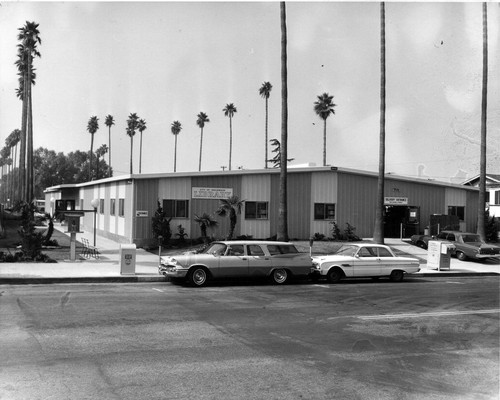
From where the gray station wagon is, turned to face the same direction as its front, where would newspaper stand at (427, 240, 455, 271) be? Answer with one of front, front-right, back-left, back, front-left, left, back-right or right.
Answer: back-right

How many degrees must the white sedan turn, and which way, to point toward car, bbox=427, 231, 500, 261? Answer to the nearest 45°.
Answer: approximately 135° to its right

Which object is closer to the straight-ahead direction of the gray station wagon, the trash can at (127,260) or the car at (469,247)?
the trash can

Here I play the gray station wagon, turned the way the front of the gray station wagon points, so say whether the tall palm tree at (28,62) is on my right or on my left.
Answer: on my right

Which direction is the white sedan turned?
to the viewer's left

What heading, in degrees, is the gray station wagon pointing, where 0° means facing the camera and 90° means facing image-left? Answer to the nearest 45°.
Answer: approximately 90°

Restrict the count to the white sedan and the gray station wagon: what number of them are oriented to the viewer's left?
2

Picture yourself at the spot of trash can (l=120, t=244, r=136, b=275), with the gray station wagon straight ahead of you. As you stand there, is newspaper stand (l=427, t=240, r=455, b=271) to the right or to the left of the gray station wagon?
left

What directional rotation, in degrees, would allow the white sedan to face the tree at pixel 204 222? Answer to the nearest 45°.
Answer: approximately 45° to its right

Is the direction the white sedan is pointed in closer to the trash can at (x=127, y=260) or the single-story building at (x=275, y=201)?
the trash can

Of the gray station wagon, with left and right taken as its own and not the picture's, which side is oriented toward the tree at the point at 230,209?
right
